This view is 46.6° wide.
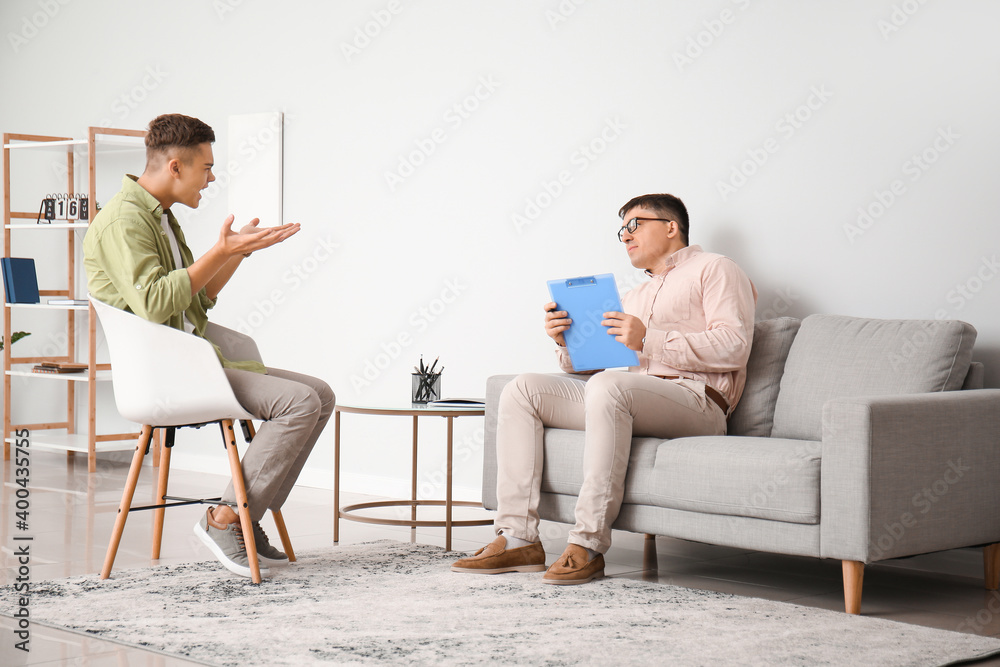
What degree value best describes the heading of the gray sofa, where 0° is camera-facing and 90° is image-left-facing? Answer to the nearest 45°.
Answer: approximately 45°

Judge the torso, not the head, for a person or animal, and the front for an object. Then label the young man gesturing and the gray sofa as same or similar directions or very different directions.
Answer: very different directions

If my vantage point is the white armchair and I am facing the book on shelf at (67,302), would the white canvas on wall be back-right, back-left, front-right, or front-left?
front-right

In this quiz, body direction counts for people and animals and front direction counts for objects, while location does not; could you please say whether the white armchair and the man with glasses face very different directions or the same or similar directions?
very different directions

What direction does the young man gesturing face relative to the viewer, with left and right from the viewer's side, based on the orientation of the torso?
facing to the right of the viewer

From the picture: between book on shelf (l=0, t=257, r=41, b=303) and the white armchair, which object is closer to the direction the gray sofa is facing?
the white armchair

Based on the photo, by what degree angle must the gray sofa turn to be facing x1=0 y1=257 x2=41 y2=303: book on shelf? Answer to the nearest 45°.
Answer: approximately 90° to its right

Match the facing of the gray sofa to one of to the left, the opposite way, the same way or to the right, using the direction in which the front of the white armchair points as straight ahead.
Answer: the opposite way

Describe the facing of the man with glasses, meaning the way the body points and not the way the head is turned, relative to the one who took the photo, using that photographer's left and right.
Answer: facing the viewer and to the left of the viewer

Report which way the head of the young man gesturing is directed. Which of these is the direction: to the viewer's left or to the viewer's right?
to the viewer's right

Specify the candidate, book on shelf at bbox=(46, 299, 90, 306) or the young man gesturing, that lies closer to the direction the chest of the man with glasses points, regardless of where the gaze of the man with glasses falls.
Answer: the young man gesturing

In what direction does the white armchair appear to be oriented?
to the viewer's right

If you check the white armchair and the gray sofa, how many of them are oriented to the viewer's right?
1

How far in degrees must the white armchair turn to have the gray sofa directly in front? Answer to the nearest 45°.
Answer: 0° — it already faces it

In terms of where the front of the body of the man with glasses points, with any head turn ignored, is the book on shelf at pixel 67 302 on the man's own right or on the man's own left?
on the man's own right

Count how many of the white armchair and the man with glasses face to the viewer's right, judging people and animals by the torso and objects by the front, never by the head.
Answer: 1

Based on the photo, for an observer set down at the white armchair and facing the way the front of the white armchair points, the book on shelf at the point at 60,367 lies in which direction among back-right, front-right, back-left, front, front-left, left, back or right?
left
